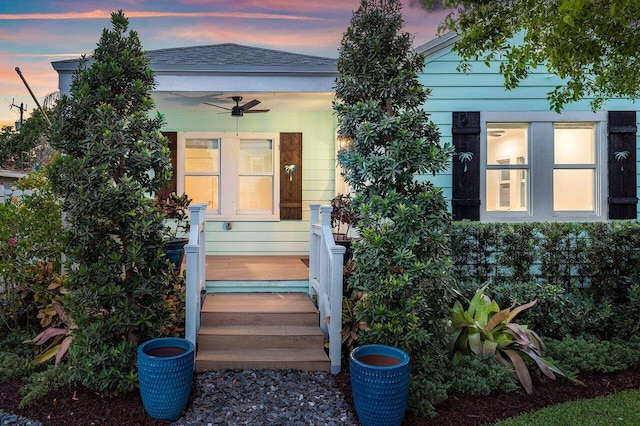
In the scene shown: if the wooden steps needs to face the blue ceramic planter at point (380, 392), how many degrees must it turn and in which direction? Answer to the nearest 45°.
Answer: approximately 45° to its left

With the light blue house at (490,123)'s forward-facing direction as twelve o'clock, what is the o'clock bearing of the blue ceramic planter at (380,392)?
The blue ceramic planter is roughly at 1 o'clock from the light blue house.

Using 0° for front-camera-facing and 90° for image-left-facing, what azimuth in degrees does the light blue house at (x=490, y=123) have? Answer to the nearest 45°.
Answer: approximately 0°

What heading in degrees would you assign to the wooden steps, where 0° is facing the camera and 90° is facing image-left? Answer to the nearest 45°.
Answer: approximately 0°

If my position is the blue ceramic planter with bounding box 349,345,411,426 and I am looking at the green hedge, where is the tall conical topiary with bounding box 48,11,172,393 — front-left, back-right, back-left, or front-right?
back-left

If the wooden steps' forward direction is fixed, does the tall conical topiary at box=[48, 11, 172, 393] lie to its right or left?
on its right

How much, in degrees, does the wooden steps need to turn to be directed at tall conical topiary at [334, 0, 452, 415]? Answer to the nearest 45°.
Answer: approximately 45° to its left

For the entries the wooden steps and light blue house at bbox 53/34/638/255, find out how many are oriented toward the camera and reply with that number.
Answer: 2

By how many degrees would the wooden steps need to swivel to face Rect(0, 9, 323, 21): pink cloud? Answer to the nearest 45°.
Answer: approximately 180°

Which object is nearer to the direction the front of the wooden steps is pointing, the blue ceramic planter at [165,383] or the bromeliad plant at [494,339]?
the blue ceramic planter

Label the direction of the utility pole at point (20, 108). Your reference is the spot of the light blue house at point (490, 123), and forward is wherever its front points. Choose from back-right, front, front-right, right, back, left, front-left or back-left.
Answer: back-right

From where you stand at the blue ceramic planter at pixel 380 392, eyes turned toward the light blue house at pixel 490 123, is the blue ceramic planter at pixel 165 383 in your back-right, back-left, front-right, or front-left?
back-left

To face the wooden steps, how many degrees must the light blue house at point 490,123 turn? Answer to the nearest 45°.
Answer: approximately 45° to its right
